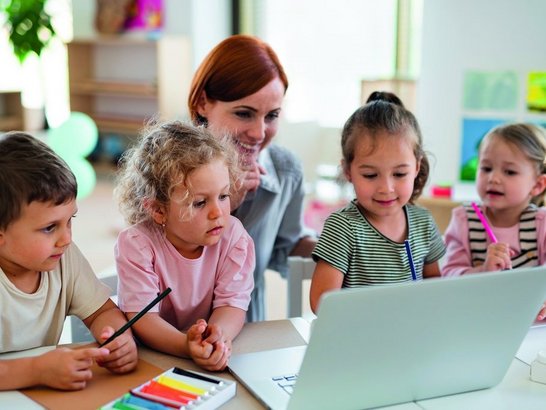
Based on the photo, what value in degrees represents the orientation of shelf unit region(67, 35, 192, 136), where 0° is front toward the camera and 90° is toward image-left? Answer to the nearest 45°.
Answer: approximately 45°

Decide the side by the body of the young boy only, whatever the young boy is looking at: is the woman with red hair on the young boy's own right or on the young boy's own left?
on the young boy's own left

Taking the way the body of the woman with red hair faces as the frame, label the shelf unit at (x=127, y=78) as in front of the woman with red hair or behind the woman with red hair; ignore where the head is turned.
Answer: behind

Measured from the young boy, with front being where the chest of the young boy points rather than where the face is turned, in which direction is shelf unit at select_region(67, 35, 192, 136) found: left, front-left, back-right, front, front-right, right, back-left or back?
back-left

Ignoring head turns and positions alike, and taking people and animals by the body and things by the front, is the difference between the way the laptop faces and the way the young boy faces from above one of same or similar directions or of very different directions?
very different directions

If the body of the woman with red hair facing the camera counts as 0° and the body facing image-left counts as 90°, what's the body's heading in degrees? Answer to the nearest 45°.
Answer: approximately 0°

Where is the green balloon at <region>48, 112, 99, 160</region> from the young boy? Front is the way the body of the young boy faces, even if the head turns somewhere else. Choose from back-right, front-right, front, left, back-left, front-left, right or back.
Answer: back-left

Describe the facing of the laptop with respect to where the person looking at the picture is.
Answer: facing away from the viewer and to the left of the viewer

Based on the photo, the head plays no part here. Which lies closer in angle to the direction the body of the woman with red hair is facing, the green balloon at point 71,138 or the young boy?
the young boy

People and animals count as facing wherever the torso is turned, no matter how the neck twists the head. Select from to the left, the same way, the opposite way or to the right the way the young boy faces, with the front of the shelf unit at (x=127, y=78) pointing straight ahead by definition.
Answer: to the left

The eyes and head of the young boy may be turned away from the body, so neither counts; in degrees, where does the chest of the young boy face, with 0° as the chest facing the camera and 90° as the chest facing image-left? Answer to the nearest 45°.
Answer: approximately 315°
